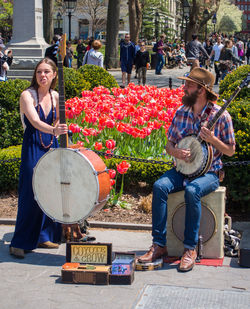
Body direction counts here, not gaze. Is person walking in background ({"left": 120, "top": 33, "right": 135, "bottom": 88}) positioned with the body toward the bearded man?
yes

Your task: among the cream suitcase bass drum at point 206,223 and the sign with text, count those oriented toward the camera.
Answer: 2

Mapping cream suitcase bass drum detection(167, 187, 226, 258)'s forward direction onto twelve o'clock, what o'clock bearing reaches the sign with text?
The sign with text is roughly at 2 o'clock from the cream suitcase bass drum.

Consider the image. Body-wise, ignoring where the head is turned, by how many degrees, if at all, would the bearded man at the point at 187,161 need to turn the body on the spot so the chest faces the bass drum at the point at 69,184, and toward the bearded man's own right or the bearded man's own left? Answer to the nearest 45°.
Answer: approximately 45° to the bearded man's own right

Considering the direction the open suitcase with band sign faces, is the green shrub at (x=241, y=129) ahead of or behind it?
behind

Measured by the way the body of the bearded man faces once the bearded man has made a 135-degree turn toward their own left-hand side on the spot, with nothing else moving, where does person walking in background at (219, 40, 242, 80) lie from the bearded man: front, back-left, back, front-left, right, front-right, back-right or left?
left

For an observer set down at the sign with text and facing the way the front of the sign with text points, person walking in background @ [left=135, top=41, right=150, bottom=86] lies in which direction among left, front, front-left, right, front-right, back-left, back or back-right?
back

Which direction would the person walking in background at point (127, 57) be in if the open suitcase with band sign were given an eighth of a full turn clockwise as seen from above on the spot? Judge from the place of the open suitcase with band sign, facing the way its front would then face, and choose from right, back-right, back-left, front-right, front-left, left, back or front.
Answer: back-right

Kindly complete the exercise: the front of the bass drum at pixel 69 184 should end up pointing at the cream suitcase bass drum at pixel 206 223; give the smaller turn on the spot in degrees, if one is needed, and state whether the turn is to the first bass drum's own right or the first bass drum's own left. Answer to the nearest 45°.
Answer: approximately 135° to the first bass drum's own left

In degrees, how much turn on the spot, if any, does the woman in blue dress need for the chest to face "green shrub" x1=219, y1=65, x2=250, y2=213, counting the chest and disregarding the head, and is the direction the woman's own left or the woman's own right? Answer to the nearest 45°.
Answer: approximately 45° to the woman's own left

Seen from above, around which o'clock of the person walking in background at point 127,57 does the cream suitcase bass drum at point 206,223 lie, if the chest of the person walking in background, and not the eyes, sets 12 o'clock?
The cream suitcase bass drum is roughly at 12 o'clock from the person walking in background.

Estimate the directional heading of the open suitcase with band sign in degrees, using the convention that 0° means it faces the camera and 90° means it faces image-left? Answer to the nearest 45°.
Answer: approximately 0°

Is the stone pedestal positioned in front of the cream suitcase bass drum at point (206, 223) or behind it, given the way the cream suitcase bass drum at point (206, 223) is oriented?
behind
